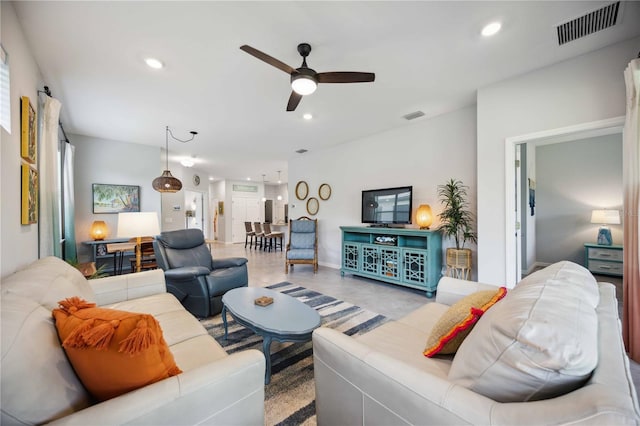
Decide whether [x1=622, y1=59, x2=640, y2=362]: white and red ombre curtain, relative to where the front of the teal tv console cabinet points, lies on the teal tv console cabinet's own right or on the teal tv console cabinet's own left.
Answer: on the teal tv console cabinet's own left

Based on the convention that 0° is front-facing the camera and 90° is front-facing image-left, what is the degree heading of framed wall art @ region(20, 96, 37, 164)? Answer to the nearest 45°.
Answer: approximately 270°

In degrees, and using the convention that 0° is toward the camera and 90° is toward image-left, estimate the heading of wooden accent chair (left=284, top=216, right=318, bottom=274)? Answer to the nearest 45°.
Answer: approximately 0°

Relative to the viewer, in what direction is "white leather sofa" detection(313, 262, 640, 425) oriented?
to the viewer's left

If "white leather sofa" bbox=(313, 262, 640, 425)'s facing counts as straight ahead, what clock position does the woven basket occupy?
The woven basket is roughly at 3 o'clock from the white leather sofa.

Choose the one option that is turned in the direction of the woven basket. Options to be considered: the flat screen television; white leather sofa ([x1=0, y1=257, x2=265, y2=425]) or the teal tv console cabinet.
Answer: the white leather sofa

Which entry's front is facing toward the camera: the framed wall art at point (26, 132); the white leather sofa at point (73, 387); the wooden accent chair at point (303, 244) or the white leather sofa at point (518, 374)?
the wooden accent chair

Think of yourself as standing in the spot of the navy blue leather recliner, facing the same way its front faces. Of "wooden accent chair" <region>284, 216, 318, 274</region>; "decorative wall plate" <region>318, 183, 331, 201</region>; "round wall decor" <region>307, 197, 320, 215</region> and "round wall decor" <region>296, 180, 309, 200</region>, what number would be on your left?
4

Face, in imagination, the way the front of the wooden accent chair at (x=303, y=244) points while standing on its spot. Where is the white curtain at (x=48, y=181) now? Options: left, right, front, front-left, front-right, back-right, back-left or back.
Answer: front-right

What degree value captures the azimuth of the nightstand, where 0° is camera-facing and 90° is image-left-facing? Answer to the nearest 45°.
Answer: approximately 0°

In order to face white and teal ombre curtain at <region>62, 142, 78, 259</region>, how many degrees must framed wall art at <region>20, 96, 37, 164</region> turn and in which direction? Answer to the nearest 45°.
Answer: approximately 90° to its left

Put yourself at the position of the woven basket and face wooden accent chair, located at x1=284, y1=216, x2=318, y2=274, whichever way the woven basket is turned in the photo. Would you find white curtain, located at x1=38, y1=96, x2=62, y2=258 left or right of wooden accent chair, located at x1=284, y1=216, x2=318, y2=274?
left

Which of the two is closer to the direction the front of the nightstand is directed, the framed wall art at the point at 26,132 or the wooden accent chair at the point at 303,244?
the framed wall art
